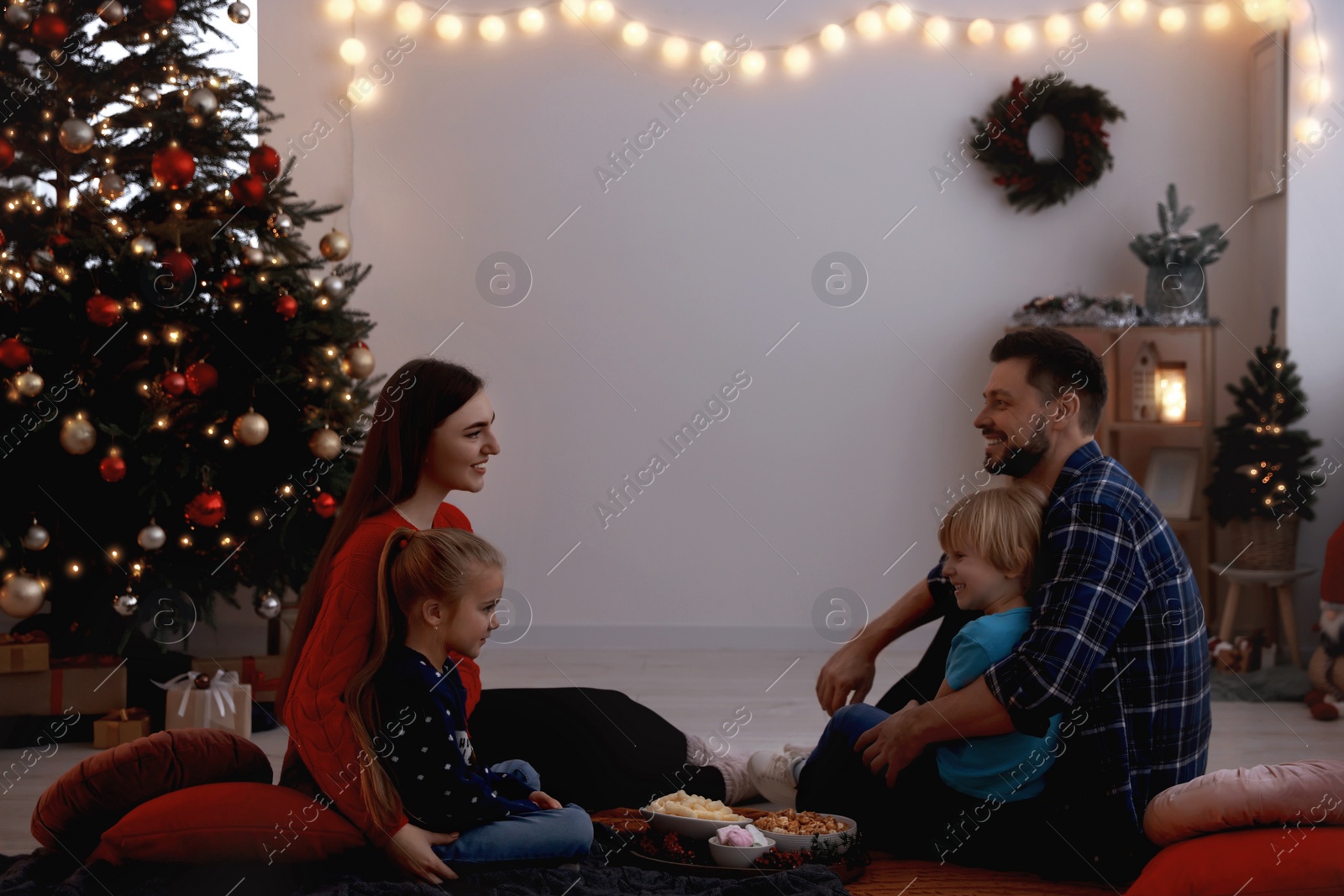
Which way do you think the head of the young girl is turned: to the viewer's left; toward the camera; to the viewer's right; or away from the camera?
to the viewer's right

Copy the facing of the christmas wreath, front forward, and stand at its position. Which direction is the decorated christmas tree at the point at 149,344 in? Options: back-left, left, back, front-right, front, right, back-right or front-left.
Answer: front-right

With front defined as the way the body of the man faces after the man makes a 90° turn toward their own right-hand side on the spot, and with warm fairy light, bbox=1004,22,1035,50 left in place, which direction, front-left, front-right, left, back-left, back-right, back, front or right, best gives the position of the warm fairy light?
front

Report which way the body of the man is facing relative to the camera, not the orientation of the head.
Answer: to the viewer's left

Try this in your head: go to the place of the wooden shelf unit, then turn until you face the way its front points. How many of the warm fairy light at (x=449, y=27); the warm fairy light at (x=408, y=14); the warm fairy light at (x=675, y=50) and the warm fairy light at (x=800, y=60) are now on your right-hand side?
4

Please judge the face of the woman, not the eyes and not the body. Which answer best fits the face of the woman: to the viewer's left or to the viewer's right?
to the viewer's right

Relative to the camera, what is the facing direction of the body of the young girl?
to the viewer's right

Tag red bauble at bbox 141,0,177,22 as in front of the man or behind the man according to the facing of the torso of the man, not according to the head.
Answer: in front

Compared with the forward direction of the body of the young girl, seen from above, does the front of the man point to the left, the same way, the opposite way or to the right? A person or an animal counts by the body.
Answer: the opposite way
